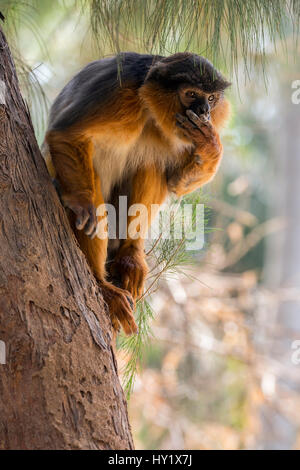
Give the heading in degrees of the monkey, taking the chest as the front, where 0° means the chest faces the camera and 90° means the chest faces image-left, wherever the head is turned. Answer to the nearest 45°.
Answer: approximately 315°
